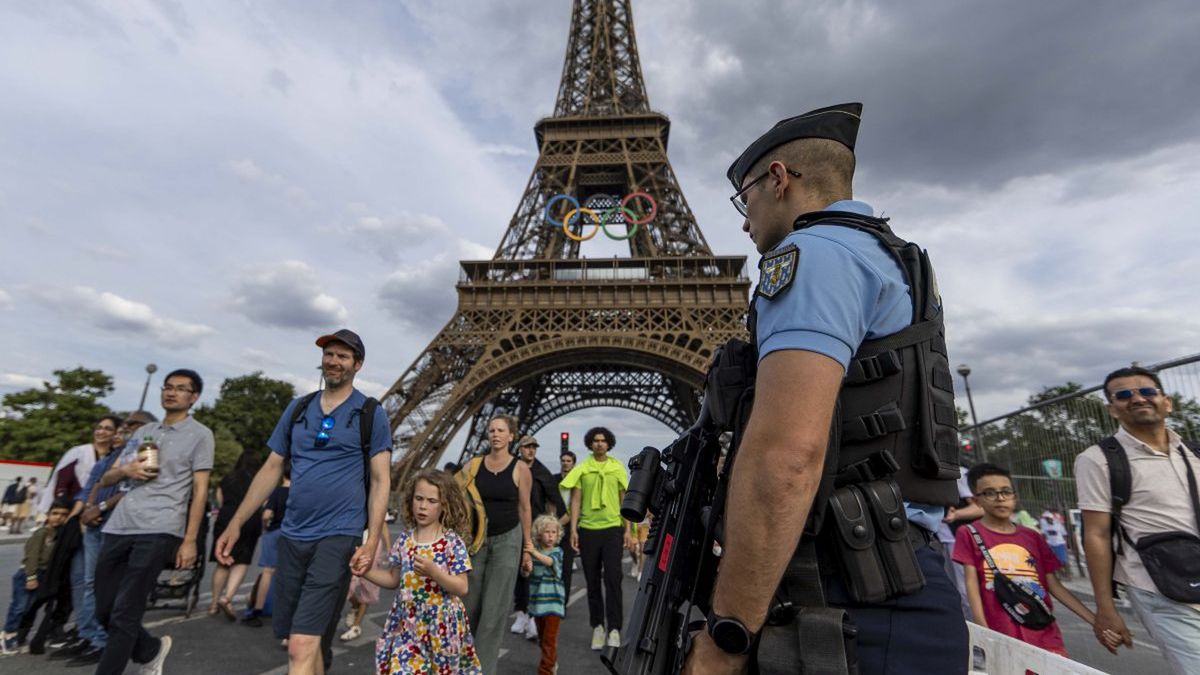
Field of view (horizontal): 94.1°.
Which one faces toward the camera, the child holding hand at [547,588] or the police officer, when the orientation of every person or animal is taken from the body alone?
the child holding hand

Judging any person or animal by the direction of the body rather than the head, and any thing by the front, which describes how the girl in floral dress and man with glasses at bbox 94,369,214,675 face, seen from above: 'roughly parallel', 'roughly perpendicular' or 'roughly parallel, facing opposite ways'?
roughly parallel

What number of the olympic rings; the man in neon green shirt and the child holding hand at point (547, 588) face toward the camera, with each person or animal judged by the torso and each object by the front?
3

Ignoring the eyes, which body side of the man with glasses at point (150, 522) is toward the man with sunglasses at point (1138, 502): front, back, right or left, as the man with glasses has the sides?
left

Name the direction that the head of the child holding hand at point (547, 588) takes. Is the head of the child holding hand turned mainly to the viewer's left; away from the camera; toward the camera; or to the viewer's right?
toward the camera

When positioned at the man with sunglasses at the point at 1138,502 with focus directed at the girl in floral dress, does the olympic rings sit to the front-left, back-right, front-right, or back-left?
front-right

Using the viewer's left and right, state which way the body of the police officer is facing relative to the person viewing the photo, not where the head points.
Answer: facing away from the viewer and to the left of the viewer

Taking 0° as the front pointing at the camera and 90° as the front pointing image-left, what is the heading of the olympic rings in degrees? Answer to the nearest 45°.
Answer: approximately 0°

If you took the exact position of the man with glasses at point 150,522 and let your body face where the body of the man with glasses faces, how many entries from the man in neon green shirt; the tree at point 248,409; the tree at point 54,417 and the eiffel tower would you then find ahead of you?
0

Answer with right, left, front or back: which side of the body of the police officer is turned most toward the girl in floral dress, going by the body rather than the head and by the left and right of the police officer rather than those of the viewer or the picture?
front

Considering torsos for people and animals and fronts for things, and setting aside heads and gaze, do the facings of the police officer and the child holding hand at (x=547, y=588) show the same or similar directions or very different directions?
very different directions

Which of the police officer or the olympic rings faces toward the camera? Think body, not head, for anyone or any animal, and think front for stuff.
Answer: the olympic rings

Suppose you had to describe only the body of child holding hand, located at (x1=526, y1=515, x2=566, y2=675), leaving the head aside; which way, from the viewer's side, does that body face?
toward the camera

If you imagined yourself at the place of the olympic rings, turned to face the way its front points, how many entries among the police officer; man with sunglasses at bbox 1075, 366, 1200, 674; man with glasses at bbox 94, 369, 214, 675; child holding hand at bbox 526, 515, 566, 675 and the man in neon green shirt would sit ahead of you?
5

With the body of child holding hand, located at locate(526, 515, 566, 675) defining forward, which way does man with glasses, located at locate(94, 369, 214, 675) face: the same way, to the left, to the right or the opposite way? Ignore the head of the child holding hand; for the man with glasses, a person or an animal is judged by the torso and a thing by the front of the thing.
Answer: the same way

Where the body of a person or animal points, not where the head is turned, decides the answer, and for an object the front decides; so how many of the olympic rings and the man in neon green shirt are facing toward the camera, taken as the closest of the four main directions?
2
